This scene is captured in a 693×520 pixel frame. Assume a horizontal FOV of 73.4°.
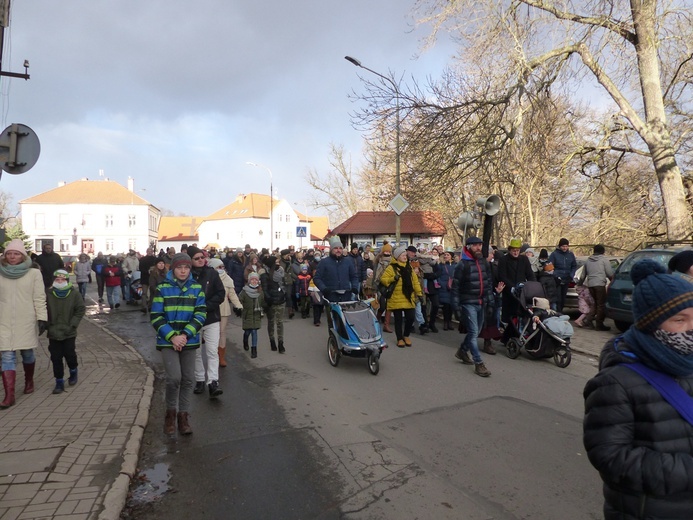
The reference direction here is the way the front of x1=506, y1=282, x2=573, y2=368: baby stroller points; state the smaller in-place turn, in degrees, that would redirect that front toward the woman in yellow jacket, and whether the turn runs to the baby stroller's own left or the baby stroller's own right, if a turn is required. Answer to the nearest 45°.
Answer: approximately 135° to the baby stroller's own right

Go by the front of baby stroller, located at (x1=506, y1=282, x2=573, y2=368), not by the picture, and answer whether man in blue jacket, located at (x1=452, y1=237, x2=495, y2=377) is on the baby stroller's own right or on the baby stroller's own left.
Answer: on the baby stroller's own right

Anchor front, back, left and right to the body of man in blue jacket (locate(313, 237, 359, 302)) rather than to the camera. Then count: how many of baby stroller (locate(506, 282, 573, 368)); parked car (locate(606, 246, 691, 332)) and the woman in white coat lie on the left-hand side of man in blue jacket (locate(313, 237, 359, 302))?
2

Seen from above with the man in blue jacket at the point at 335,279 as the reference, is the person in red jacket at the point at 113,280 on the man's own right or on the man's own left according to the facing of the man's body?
on the man's own right

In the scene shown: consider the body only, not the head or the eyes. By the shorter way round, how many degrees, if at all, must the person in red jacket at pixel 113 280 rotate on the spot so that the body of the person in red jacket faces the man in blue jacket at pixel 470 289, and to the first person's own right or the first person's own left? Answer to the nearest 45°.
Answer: approximately 45° to the first person's own left

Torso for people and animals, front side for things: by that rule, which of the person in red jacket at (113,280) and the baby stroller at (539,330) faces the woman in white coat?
the person in red jacket

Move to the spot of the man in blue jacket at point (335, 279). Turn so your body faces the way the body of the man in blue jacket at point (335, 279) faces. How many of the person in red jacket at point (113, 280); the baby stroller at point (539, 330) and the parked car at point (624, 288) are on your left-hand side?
2

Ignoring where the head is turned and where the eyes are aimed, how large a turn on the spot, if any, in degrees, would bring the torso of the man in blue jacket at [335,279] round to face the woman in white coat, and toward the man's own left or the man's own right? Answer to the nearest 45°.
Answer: approximately 45° to the man's own right

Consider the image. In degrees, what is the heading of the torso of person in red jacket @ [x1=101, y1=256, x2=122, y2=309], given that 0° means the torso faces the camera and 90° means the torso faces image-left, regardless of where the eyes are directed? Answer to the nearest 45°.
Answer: approximately 0°
